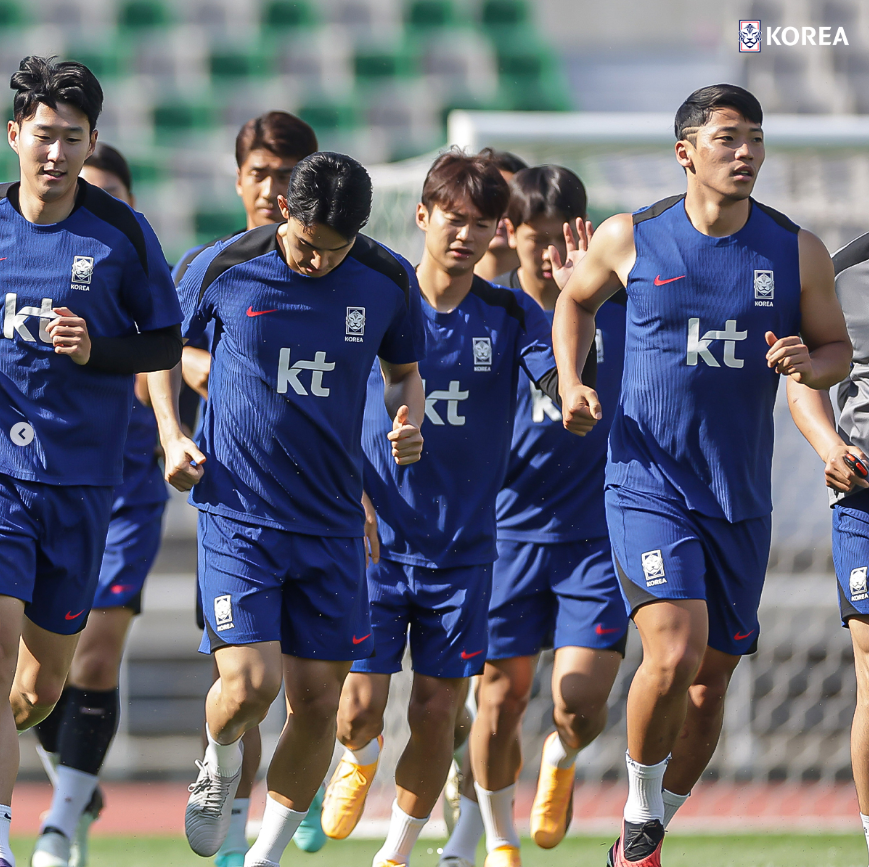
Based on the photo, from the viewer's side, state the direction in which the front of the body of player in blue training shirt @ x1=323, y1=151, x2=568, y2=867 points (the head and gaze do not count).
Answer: toward the camera

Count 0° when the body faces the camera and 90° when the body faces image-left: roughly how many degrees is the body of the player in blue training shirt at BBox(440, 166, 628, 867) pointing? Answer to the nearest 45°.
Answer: approximately 0°

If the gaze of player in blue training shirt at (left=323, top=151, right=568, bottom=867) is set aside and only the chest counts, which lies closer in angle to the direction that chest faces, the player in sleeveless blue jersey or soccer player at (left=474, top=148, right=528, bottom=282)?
the player in sleeveless blue jersey

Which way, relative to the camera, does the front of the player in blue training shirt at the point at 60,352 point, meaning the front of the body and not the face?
toward the camera

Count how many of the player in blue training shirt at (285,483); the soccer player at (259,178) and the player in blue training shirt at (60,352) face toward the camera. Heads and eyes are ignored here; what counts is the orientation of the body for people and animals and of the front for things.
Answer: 3

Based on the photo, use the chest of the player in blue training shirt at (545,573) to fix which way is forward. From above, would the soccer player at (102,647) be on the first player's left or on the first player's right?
on the first player's right

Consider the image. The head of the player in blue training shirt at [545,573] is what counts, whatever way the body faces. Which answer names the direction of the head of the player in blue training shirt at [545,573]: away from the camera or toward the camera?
toward the camera

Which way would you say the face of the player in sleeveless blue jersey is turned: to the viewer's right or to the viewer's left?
to the viewer's right

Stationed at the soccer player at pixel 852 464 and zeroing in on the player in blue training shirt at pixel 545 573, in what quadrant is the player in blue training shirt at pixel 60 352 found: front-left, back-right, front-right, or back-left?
front-left

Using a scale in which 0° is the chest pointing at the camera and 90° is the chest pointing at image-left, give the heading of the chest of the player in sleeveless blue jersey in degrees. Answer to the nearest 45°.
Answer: approximately 0°

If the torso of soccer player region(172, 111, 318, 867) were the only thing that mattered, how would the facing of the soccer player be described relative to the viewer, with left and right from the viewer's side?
facing the viewer

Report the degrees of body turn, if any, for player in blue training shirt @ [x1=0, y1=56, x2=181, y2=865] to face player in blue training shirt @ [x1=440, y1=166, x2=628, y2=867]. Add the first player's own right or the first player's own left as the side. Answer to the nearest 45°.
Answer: approximately 90° to the first player's own left
